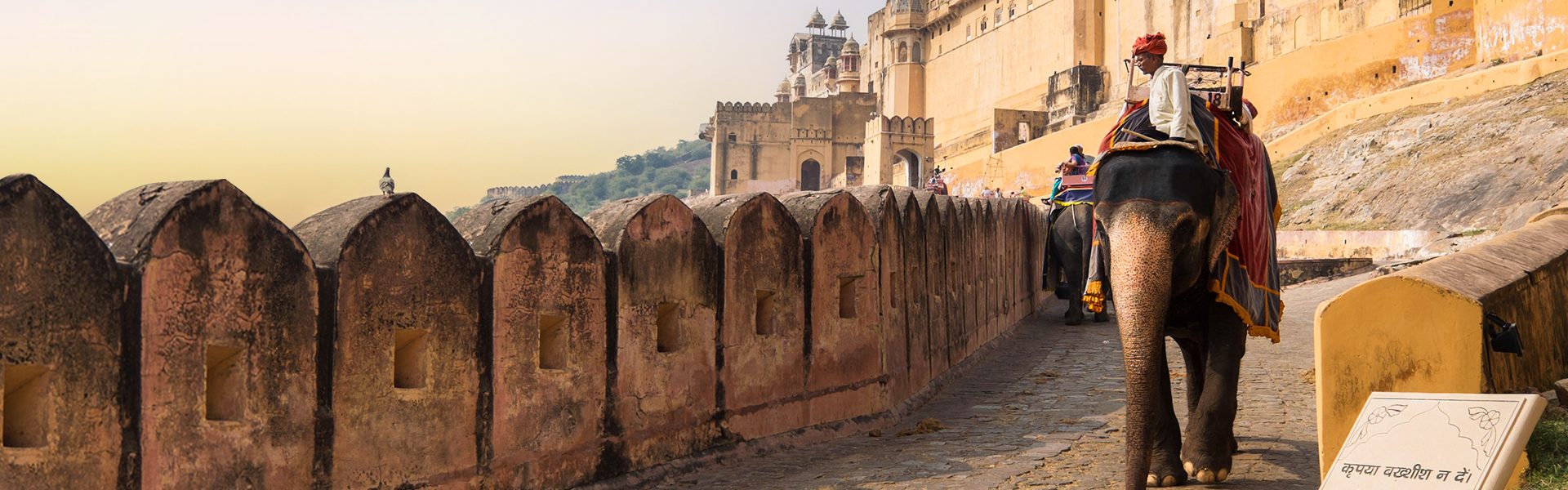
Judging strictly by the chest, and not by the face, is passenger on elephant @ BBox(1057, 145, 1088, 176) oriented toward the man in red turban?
no

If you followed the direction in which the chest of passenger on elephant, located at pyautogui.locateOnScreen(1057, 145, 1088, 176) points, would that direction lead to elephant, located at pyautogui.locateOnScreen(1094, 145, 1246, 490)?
no

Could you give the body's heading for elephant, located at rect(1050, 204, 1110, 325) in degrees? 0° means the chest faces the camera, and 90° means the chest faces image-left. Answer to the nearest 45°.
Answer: approximately 180°

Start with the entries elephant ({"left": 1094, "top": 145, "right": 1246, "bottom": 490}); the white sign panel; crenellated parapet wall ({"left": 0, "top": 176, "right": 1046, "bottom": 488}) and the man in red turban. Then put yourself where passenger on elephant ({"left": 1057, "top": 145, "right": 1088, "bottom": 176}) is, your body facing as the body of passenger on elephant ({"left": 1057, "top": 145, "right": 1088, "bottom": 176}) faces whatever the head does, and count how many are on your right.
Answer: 0

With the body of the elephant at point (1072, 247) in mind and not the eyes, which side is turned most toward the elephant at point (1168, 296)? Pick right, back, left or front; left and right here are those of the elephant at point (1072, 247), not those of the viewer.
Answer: back

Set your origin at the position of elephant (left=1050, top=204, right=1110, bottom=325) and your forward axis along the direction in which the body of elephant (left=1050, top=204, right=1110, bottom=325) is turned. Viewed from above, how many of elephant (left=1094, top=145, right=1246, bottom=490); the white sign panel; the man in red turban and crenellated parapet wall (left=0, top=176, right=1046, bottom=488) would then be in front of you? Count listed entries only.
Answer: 0
